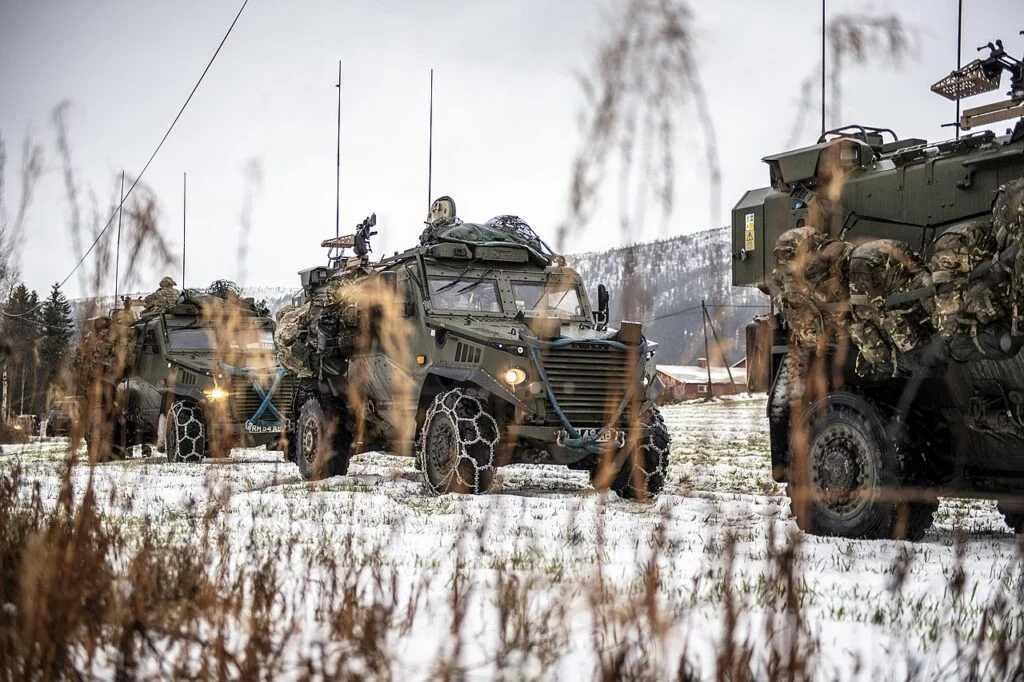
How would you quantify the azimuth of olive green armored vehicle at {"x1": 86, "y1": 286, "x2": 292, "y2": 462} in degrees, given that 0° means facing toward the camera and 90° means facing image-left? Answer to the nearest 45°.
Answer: approximately 315°

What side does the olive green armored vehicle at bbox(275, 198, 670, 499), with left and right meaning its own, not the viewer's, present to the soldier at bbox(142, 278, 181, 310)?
back

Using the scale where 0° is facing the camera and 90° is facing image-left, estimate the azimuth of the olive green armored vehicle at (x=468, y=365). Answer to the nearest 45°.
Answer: approximately 315°
